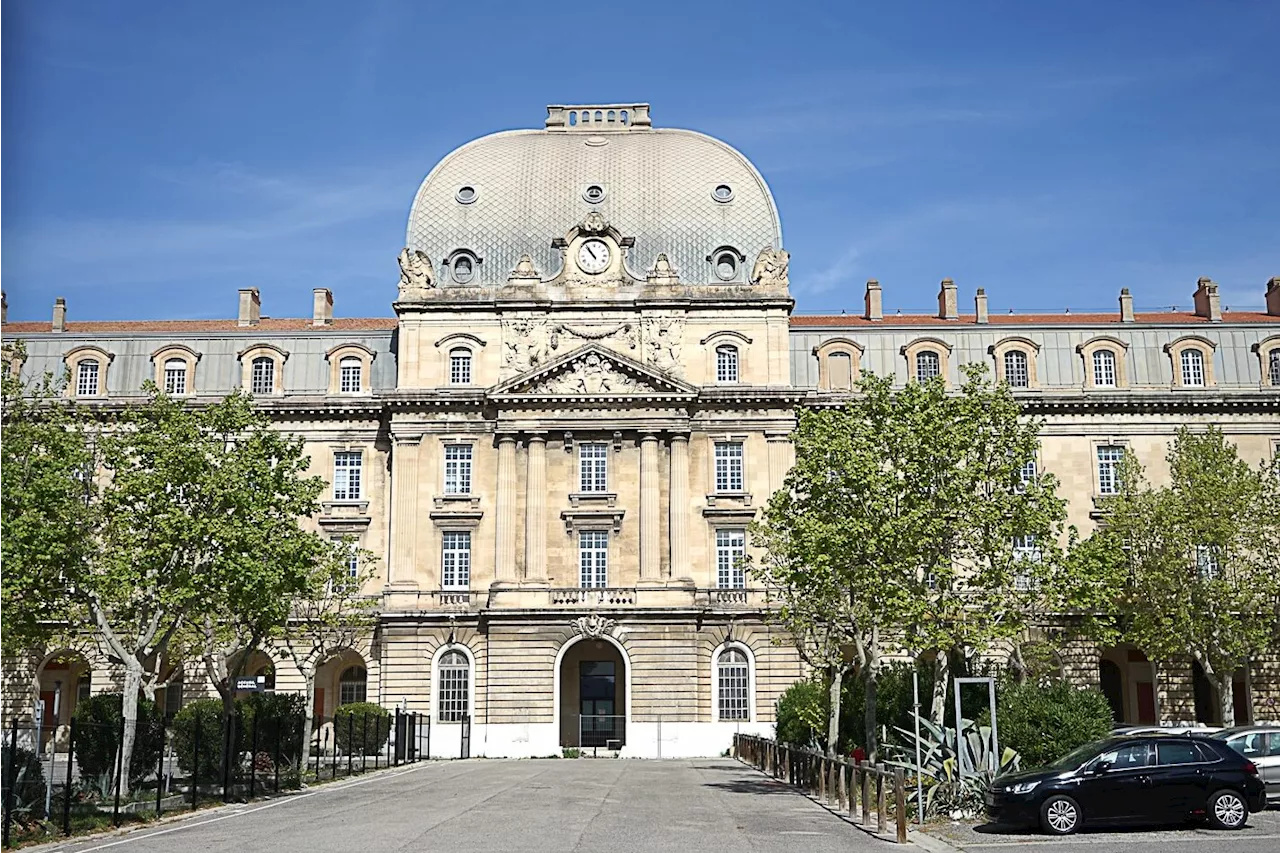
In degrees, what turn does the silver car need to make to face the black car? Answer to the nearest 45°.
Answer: approximately 45° to its left

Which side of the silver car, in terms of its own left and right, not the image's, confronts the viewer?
left

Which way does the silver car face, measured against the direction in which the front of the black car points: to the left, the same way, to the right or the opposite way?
the same way

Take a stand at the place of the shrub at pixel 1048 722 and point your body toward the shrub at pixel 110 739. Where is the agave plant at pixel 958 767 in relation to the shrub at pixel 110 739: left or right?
left

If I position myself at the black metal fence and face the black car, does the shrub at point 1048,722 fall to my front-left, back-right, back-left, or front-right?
front-left

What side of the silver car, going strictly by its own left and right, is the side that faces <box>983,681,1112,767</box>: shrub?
front

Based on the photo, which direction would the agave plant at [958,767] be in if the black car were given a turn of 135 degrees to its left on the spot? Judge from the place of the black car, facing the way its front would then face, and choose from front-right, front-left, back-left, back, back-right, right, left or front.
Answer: back

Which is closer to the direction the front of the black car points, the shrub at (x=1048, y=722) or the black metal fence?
the black metal fence

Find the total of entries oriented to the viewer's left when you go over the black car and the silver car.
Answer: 2

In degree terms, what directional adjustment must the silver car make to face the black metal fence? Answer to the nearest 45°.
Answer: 0° — it already faces it

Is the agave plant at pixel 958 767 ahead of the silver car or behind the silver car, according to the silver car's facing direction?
ahead

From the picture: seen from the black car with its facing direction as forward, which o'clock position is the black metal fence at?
The black metal fence is roughly at 12 o'clock from the black car.

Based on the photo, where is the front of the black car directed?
to the viewer's left

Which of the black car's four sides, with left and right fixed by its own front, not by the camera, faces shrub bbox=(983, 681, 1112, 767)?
right

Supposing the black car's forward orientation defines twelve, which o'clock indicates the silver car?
The silver car is roughly at 4 o'clock from the black car.

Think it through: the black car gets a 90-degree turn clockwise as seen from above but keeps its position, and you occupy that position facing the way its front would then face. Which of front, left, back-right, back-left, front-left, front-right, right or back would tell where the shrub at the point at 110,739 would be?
left
